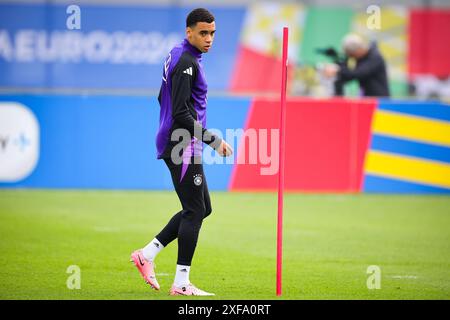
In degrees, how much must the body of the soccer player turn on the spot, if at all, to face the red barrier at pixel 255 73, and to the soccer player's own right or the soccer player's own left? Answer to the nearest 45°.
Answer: approximately 90° to the soccer player's own left

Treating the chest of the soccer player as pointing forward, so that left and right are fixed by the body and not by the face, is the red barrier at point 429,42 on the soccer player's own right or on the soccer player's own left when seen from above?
on the soccer player's own left

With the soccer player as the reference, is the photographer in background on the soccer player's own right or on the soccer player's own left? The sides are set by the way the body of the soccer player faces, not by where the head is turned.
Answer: on the soccer player's own left

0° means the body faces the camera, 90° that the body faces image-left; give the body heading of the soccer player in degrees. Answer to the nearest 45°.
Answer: approximately 270°
